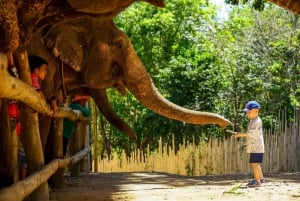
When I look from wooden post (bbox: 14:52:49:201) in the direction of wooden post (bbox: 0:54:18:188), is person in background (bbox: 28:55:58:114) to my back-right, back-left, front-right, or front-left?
back-right

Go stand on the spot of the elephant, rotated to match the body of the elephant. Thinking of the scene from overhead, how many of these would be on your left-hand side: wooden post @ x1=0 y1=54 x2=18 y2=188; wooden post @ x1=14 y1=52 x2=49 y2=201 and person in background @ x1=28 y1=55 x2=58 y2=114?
0

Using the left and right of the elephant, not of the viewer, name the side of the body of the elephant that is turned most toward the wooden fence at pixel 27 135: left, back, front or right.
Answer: right

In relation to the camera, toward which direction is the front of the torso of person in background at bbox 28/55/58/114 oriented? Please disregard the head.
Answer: to the viewer's right

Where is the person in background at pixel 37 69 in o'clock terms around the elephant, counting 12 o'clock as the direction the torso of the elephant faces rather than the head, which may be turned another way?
The person in background is roughly at 4 o'clock from the elephant.

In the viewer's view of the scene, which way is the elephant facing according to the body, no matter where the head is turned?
to the viewer's right

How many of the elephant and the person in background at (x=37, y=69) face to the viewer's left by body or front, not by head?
0

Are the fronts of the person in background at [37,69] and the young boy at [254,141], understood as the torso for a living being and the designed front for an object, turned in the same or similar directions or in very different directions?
very different directions

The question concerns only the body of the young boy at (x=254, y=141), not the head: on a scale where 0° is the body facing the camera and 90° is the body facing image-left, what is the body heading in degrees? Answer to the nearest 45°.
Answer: approximately 90°

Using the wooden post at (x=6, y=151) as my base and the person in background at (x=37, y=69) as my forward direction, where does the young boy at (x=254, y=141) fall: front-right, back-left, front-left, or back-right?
front-right

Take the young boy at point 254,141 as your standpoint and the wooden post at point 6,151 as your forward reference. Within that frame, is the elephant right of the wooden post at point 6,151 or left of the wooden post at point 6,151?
right

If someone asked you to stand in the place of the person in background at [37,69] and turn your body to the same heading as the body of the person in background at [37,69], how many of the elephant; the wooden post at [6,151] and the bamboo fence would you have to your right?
1

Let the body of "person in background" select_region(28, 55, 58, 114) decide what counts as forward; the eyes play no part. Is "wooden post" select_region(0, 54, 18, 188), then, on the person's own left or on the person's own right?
on the person's own right

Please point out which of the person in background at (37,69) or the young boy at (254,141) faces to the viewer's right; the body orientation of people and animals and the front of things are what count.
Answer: the person in background

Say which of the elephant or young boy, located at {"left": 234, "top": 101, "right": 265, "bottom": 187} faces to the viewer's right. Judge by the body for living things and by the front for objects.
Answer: the elephant
